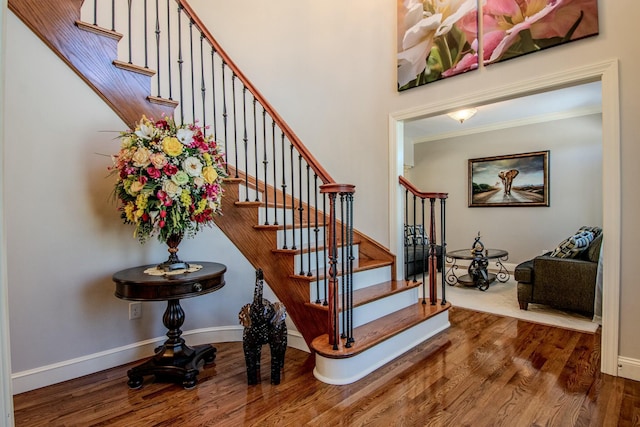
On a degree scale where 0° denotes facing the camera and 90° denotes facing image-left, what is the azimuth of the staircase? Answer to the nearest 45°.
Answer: approximately 315°

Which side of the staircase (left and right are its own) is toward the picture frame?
left

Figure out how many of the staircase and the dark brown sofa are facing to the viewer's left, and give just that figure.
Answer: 1

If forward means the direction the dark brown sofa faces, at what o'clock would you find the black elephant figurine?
The black elephant figurine is roughly at 10 o'clock from the dark brown sofa.

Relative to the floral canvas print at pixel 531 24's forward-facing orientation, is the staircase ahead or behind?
ahead

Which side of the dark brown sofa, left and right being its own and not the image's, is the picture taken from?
left

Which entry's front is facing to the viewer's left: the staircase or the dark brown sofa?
the dark brown sofa
